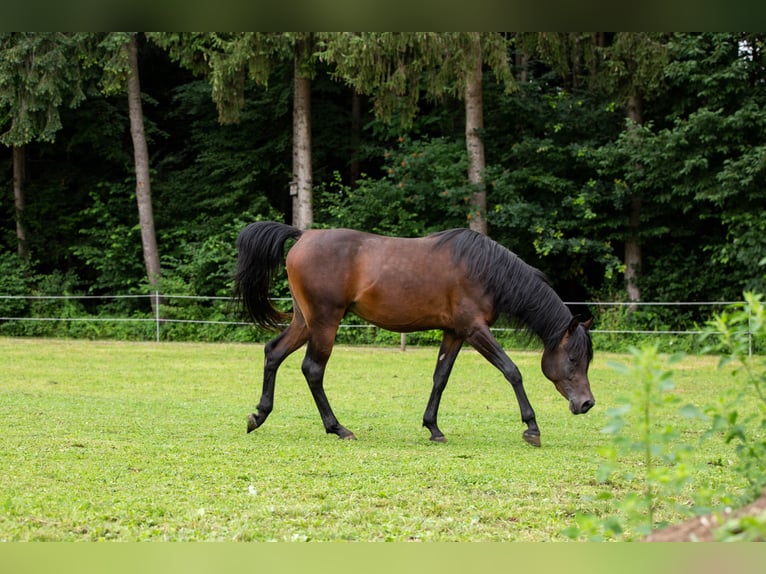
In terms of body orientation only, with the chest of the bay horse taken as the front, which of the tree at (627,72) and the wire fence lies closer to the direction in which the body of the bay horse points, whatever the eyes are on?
the tree

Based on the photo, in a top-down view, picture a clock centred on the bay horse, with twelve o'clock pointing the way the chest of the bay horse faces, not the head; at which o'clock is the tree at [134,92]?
The tree is roughly at 8 o'clock from the bay horse.

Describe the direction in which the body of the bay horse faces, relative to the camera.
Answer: to the viewer's right

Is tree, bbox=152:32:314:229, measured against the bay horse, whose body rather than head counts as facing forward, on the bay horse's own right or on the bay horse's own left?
on the bay horse's own left

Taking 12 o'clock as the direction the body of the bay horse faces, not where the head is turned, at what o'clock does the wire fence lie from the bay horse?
The wire fence is roughly at 8 o'clock from the bay horse.

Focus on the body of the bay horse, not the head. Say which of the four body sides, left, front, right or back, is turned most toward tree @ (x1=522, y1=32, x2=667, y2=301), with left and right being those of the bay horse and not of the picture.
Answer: left

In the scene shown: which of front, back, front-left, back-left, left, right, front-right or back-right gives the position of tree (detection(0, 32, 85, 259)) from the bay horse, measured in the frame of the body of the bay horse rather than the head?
back-left
